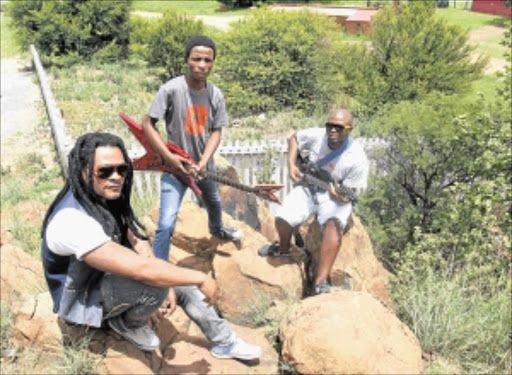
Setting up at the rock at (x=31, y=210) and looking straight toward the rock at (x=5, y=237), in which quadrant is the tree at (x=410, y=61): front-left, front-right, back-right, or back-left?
back-left

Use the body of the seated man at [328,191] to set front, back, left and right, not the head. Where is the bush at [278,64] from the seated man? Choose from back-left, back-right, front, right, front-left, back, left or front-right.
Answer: back-right

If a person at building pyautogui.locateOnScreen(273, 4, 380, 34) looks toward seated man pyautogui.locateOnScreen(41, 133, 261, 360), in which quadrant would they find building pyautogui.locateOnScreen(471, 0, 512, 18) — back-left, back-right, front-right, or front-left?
back-left

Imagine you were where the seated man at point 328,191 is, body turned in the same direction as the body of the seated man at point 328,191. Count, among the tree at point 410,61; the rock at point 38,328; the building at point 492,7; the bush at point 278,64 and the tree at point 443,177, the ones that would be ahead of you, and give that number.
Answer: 1

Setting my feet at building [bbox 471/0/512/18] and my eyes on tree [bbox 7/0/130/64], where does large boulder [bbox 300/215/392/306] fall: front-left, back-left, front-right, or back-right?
front-left

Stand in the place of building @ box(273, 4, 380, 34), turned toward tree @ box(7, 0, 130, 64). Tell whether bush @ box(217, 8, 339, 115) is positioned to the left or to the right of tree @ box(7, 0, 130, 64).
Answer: left

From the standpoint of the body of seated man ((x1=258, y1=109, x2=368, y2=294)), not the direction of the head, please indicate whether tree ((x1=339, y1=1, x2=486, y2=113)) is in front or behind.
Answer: behind

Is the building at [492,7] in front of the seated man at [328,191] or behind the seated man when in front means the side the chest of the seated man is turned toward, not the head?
behind

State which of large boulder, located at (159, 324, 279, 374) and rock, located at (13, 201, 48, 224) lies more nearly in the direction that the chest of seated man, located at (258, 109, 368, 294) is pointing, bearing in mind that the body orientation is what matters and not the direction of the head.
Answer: the large boulder

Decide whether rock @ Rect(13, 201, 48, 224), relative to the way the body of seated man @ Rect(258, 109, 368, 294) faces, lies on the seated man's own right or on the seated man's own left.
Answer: on the seated man's own right

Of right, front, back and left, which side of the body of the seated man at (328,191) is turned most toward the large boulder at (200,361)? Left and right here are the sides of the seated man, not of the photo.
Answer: front

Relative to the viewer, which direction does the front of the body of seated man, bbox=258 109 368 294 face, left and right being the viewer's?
facing the viewer and to the left of the viewer

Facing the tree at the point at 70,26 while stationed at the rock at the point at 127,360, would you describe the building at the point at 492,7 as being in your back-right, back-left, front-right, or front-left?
front-right

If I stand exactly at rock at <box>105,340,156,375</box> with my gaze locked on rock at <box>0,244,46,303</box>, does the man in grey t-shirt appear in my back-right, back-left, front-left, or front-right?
front-right

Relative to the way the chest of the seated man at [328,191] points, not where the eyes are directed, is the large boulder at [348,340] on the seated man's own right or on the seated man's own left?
on the seated man's own left
